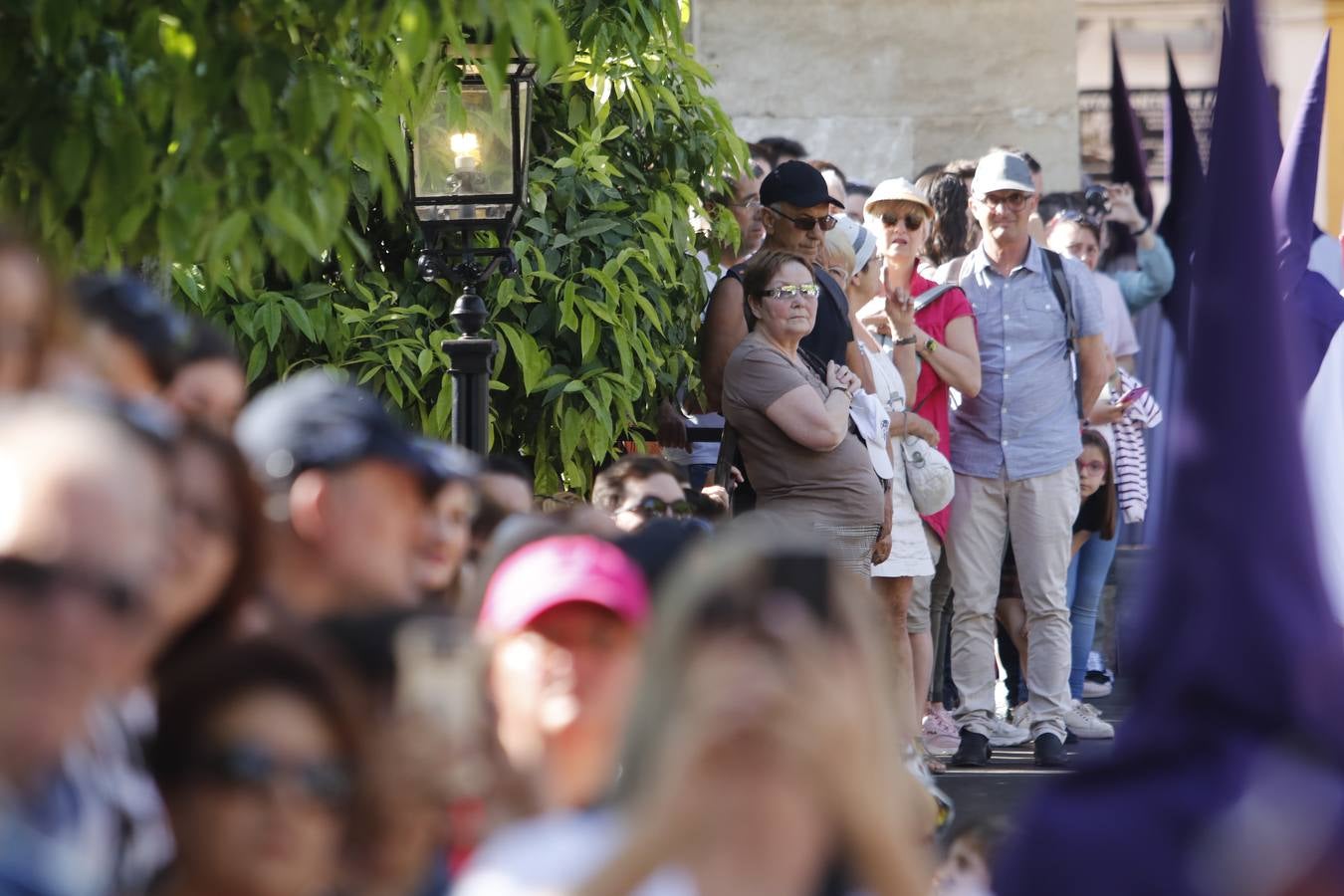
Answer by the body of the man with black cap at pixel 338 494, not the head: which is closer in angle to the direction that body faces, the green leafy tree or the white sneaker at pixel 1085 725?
the white sneaker

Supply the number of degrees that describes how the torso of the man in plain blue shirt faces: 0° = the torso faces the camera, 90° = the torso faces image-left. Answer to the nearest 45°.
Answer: approximately 0°

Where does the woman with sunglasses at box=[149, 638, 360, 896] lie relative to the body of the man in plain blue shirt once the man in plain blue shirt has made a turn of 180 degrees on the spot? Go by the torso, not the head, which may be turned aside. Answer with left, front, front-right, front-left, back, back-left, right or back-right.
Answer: back

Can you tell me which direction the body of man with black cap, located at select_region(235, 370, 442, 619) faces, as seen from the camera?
to the viewer's right

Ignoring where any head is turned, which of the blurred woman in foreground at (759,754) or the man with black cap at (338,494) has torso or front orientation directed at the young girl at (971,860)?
the man with black cap

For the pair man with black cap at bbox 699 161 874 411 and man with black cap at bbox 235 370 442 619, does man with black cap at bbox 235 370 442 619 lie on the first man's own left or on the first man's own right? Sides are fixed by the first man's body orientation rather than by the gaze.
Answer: on the first man's own right

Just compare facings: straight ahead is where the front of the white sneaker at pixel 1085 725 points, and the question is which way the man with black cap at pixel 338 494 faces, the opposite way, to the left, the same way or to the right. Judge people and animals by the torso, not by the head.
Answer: to the left

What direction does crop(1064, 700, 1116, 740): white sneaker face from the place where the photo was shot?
facing the viewer and to the right of the viewer

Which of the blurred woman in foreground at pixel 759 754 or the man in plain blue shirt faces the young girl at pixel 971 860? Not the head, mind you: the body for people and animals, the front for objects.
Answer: the man in plain blue shirt
